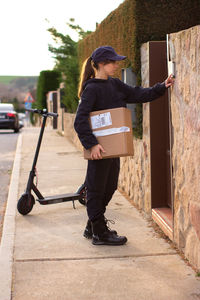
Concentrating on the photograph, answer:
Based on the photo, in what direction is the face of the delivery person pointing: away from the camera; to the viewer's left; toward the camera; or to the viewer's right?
to the viewer's right

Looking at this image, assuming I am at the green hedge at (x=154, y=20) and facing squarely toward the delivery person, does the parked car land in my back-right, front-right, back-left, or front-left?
back-right

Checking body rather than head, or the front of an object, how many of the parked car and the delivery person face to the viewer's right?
1

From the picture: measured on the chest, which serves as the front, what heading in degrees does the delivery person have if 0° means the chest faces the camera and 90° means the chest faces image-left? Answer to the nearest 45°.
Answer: approximately 270°

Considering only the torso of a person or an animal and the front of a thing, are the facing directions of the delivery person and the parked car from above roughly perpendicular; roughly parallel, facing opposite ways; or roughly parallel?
roughly perpendicular

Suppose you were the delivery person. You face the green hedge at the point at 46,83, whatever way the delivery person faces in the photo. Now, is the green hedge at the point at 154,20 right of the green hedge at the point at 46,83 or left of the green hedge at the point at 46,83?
right

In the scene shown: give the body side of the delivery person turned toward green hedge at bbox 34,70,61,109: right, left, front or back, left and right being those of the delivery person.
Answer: left

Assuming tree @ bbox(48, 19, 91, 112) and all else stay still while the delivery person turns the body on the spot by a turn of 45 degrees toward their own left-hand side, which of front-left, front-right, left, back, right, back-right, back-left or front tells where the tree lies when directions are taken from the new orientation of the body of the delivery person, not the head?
front-left
